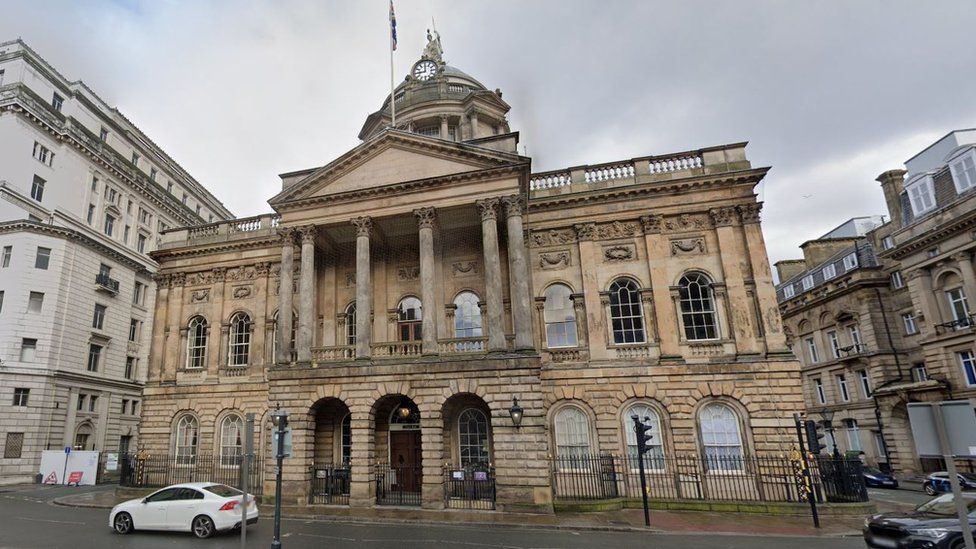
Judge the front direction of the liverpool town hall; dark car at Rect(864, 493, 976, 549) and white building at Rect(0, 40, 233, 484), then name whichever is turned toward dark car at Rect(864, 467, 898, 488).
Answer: the white building

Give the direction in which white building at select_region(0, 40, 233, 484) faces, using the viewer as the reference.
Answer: facing the viewer and to the right of the viewer

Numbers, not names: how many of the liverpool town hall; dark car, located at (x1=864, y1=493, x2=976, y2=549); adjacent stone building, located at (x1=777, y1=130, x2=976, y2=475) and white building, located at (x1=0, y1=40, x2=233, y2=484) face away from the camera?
0

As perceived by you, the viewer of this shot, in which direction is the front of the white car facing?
facing away from the viewer and to the left of the viewer

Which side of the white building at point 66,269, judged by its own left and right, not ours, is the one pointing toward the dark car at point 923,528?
front

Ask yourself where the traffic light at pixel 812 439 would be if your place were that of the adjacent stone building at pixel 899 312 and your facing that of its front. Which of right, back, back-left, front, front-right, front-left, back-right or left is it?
front-left

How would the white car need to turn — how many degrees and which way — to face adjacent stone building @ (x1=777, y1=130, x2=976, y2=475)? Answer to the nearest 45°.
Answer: approximately 135° to its right

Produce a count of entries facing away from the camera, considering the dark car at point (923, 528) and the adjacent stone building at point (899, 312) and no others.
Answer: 0

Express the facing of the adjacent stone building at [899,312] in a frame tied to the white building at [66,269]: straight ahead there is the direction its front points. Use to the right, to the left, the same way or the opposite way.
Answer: the opposite way

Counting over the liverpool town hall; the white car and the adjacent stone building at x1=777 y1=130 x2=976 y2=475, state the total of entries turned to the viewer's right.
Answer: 0

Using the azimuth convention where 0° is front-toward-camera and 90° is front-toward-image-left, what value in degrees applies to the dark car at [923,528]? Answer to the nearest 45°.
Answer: approximately 45°

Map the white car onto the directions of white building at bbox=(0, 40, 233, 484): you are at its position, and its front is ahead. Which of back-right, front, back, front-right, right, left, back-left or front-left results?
front-right

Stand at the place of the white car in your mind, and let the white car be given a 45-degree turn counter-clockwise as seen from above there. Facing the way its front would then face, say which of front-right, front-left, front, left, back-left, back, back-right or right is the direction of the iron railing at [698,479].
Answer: back

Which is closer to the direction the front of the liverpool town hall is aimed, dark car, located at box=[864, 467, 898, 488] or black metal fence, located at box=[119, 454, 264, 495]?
the black metal fence

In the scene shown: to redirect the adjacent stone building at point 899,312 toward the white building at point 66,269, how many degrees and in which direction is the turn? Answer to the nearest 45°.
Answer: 0° — it already faces it

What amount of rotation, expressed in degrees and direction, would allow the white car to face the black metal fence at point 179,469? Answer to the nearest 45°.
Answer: approximately 45° to its right

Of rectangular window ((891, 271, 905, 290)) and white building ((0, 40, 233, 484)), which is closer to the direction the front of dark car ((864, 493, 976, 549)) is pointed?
the white building
